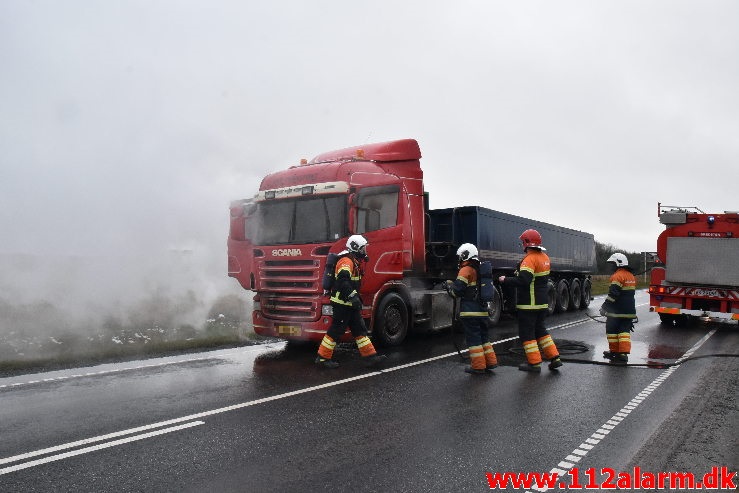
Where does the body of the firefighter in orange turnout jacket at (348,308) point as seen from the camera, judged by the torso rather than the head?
to the viewer's right

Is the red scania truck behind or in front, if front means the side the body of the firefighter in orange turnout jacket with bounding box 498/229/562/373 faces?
in front

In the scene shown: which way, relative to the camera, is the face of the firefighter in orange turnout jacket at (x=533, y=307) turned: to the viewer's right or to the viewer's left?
to the viewer's left

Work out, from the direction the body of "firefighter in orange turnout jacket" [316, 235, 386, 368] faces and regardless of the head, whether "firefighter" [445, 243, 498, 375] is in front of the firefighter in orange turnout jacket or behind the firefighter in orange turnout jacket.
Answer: in front

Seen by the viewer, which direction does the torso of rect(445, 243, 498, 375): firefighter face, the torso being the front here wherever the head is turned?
to the viewer's left

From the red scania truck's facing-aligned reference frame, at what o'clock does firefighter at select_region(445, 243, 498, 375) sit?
The firefighter is roughly at 9 o'clock from the red scania truck.

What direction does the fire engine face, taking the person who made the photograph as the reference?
facing away from the viewer

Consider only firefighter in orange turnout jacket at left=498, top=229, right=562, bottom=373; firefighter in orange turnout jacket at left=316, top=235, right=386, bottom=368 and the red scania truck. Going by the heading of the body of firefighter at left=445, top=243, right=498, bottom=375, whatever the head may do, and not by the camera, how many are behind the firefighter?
1

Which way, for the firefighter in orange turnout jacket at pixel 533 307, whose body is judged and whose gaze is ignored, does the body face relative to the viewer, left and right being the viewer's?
facing away from the viewer and to the left of the viewer

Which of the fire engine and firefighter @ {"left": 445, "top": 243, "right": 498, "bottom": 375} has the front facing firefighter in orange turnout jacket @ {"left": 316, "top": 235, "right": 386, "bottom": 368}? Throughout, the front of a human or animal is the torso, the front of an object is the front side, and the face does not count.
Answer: the firefighter

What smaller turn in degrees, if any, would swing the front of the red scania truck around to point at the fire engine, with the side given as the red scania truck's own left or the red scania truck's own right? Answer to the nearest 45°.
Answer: approximately 180°

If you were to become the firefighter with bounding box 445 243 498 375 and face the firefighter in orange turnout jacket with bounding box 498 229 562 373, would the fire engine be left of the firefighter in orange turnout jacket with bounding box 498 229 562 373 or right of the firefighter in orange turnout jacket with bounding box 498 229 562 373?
left

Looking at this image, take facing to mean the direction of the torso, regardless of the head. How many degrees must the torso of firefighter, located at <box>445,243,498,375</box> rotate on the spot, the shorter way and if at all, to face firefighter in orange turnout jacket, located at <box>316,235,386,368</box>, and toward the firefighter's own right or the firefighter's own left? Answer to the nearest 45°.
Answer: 0° — they already face them
